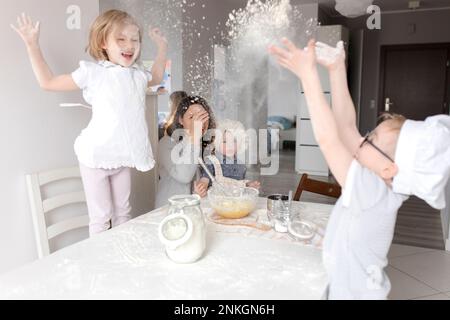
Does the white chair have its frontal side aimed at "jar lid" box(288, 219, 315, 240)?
yes

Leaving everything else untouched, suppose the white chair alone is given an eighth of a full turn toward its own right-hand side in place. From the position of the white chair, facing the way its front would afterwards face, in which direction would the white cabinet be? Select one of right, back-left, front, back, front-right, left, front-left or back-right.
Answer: back-left

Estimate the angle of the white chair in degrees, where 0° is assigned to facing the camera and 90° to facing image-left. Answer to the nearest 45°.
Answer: approximately 315°
